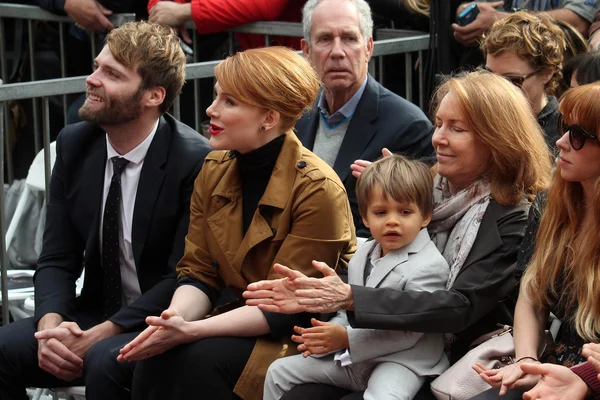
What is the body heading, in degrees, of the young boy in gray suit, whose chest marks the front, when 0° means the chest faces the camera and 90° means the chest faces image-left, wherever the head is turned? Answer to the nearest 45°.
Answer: approximately 45°

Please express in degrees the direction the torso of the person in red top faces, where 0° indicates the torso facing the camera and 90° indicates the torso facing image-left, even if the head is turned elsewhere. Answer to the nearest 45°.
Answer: approximately 45°

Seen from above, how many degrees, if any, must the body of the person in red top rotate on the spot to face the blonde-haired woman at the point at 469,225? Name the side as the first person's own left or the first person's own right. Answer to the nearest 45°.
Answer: approximately 45° to the first person's own left

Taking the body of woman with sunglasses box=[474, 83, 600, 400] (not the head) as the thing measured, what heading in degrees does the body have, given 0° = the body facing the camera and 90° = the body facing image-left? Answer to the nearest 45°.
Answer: approximately 45°

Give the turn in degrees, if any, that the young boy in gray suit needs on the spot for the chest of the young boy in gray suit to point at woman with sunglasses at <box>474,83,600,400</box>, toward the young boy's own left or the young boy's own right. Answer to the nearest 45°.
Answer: approximately 135° to the young boy's own left

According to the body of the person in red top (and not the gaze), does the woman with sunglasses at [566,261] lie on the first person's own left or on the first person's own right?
on the first person's own left

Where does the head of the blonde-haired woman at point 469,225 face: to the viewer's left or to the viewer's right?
to the viewer's left

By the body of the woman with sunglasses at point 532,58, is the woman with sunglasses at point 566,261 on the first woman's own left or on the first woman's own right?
on the first woman's own left

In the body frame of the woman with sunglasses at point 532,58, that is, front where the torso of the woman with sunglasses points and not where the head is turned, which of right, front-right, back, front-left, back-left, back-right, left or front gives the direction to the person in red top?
right

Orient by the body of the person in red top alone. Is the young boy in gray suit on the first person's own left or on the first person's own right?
on the first person's own left

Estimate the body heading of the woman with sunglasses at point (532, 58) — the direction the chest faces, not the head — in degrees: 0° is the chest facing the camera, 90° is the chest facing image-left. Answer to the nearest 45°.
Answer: approximately 45°
